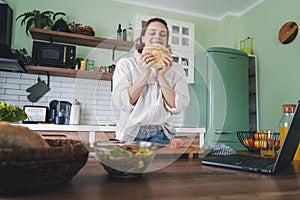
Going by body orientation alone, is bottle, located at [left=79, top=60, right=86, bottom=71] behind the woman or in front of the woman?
behind

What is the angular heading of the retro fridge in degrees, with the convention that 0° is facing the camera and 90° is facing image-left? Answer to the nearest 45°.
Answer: approximately 0°

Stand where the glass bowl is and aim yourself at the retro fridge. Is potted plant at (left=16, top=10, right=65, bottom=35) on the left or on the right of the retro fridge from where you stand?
left

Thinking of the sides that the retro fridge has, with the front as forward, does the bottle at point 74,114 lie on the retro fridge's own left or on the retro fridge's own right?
on the retro fridge's own right

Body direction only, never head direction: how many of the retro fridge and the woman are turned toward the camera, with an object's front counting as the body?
2

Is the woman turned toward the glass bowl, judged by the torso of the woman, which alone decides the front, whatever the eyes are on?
yes

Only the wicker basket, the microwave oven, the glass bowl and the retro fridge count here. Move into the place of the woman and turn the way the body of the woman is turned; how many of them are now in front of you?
2

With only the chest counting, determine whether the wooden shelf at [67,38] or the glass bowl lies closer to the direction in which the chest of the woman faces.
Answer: the glass bowl
